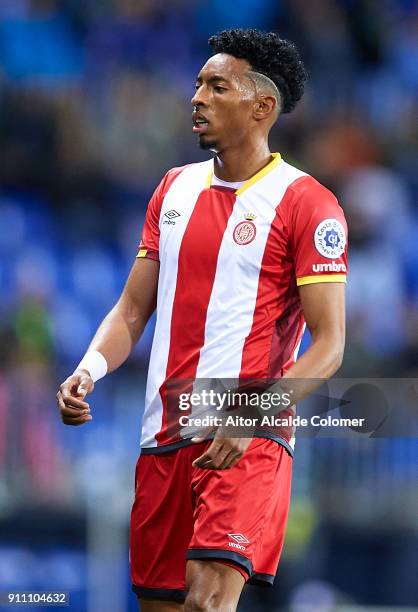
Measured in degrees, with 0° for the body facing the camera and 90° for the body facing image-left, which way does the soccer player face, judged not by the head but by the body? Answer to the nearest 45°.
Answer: approximately 45°
